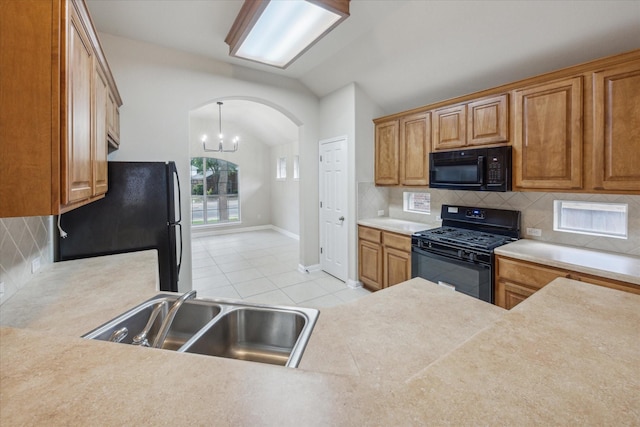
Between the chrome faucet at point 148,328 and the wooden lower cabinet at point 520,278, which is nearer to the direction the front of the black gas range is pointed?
the chrome faucet

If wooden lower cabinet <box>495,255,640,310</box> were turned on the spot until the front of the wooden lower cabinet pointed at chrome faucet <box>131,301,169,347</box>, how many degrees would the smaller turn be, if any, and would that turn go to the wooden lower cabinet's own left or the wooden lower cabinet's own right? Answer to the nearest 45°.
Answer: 0° — it already faces it

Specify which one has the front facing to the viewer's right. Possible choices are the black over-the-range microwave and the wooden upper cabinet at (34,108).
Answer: the wooden upper cabinet

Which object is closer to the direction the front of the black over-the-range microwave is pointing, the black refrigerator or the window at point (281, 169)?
the black refrigerator

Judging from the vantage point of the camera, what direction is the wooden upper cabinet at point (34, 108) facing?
facing to the right of the viewer

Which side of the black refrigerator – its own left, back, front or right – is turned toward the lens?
right

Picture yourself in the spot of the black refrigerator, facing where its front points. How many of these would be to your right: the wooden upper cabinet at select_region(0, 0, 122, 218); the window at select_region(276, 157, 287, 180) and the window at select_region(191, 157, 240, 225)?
1

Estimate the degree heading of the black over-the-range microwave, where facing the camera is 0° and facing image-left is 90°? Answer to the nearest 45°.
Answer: approximately 45°

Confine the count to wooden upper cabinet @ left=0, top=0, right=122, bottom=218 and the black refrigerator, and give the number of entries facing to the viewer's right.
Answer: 2

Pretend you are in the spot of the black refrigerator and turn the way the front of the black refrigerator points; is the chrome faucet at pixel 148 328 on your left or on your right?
on your right

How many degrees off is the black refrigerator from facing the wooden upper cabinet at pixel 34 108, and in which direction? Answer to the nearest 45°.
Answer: approximately 90° to its right
